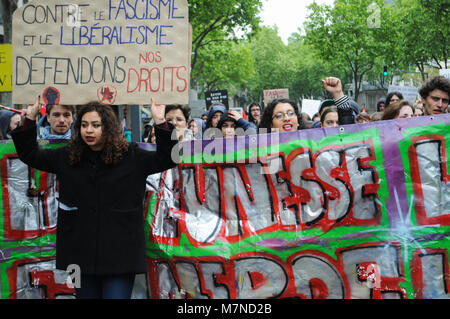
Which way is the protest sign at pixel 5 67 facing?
toward the camera

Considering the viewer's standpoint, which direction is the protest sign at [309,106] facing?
facing the viewer

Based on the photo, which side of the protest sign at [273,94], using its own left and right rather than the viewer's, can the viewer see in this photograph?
front

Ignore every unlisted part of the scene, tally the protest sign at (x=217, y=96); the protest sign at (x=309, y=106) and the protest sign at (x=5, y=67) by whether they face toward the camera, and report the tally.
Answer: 3

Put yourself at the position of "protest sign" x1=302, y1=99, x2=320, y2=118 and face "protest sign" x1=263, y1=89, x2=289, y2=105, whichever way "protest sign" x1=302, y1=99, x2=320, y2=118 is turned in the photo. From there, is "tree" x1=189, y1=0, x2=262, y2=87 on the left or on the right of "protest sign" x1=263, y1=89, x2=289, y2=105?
right

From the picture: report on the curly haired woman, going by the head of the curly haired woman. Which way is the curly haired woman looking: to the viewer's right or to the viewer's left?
to the viewer's left

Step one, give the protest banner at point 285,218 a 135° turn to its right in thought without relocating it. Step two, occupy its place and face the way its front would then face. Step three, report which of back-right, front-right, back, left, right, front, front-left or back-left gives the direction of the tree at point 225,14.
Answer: front-right

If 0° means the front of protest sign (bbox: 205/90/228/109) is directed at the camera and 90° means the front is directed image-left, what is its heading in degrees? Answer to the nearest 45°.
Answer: approximately 0°

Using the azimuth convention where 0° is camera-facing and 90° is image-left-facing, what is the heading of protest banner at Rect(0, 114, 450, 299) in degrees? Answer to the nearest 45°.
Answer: approximately 0°

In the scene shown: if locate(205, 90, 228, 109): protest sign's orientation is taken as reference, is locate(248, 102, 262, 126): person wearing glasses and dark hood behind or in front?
in front

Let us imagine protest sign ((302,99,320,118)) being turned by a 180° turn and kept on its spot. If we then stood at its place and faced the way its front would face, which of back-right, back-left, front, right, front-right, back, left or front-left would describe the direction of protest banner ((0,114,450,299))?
back

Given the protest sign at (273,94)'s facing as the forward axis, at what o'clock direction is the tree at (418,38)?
The tree is roughly at 7 o'clock from the protest sign.
